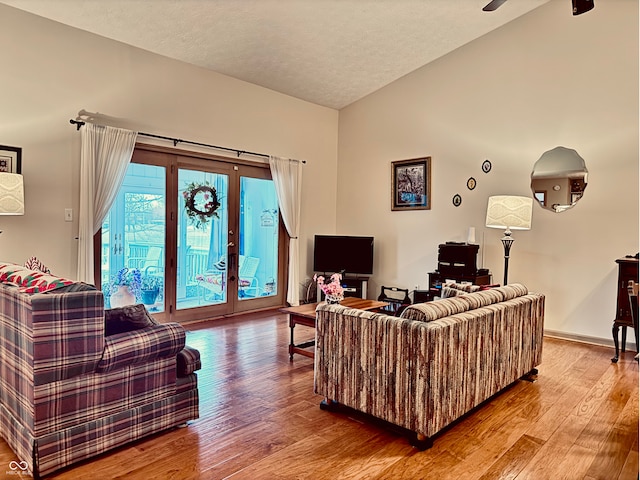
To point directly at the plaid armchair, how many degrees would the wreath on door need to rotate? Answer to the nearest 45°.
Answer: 0° — it already faces it

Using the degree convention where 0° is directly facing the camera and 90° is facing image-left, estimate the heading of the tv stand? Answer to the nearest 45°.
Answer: approximately 0°

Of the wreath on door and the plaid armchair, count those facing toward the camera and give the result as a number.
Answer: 1

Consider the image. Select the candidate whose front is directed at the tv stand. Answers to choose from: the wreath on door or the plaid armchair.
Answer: the plaid armchair

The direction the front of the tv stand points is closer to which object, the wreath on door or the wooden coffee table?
the wooden coffee table

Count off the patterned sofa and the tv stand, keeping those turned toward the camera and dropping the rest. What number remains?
1
